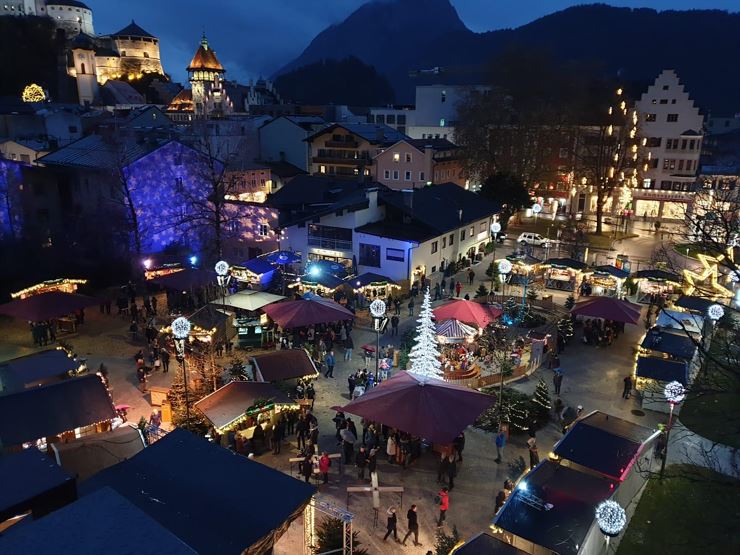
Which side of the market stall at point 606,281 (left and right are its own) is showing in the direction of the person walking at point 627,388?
front

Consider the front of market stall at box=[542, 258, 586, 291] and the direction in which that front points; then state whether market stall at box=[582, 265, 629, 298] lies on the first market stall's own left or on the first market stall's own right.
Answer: on the first market stall's own left

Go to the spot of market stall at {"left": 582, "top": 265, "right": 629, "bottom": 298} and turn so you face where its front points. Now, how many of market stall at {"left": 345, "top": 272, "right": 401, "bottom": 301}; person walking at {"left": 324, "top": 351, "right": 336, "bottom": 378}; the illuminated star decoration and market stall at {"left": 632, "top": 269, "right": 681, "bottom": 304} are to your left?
2

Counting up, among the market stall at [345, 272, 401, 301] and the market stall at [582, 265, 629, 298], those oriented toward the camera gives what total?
2

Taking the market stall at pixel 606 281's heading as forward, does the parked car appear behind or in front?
behind

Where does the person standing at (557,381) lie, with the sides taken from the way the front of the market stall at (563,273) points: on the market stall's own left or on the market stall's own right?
on the market stall's own left

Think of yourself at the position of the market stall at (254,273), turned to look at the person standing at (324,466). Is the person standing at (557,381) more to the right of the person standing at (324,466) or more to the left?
left

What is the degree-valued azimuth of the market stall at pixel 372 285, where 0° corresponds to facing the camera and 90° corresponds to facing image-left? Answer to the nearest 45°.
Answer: approximately 0°

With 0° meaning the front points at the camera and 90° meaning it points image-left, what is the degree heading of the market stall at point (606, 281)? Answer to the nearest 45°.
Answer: approximately 0°

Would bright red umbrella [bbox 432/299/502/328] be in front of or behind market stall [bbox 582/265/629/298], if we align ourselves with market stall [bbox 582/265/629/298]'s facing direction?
in front

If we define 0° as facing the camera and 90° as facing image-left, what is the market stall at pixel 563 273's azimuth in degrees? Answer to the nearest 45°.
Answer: approximately 45°

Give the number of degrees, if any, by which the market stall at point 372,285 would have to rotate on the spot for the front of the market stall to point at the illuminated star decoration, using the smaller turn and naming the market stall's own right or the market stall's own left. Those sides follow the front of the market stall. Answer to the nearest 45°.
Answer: approximately 90° to the market stall's own left

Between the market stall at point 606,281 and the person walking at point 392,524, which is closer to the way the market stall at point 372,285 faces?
the person walking

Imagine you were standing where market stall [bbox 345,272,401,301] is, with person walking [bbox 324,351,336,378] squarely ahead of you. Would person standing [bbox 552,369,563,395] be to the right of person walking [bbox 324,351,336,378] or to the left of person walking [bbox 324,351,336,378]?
left

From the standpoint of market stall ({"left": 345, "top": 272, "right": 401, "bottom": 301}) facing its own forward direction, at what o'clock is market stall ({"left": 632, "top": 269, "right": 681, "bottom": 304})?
market stall ({"left": 632, "top": 269, "right": 681, "bottom": 304}) is roughly at 9 o'clock from market stall ({"left": 345, "top": 272, "right": 401, "bottom": 301}).
